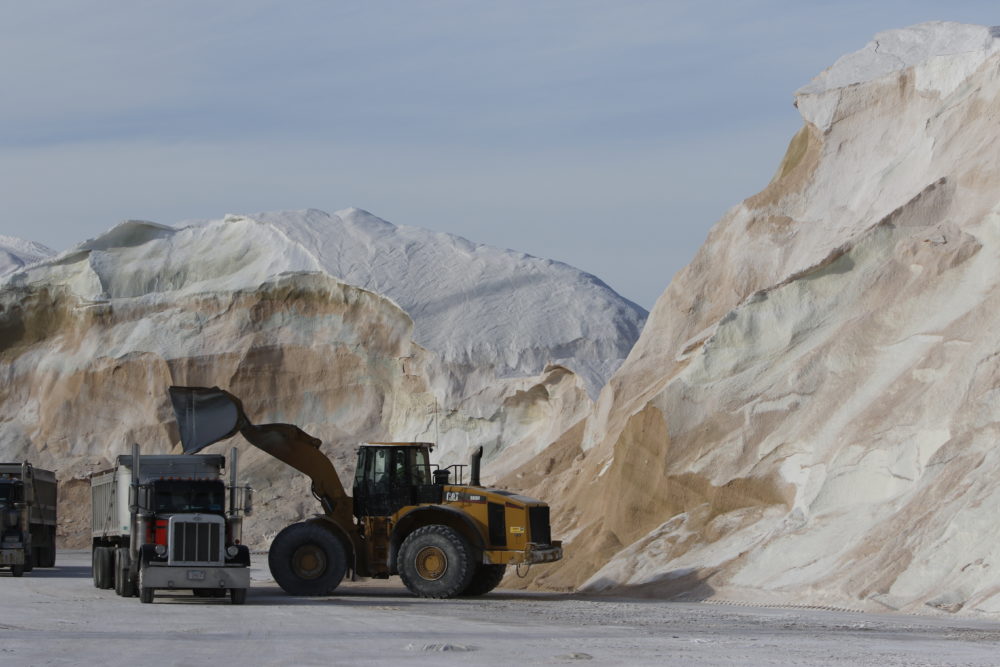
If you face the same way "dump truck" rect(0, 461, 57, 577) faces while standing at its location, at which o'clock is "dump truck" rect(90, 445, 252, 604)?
"dump truck" rect(90, 445, 252, 604) is roughly at 10 o'clock from "dump truck" rect(0, 461, 57, 577).

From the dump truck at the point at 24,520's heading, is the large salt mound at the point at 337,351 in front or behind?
behind

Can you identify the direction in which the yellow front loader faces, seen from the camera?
facing away from the viewer and to the left of the viewer

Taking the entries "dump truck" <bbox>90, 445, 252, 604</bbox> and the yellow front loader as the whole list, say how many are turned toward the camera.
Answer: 1

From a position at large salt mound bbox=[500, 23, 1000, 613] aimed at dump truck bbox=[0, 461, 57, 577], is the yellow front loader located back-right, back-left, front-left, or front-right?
front-left

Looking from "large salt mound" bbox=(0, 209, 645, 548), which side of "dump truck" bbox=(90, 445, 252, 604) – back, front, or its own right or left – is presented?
back

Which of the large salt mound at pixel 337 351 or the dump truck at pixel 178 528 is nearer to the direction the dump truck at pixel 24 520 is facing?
the dump truck

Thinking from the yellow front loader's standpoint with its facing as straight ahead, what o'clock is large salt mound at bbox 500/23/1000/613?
The large salt mound is roughly at 4 o'clock from the yellow front loader.

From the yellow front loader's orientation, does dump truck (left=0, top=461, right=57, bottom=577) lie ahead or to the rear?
ahead

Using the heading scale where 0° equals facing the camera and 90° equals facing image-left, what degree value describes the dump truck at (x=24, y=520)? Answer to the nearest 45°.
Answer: approximately 45°

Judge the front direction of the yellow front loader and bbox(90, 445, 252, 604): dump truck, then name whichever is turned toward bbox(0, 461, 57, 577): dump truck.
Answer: the yellow front loader

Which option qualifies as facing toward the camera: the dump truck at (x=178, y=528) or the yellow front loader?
the dump truck

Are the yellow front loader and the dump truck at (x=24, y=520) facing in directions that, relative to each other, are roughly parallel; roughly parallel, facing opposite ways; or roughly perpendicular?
roughly perpendicular

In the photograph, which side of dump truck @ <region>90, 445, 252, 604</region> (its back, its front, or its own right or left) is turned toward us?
front

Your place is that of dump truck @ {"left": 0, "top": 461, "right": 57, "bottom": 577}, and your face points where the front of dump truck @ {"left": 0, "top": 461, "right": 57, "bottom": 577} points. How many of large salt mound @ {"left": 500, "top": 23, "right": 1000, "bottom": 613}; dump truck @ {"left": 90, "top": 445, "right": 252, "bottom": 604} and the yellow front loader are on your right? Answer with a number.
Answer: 0

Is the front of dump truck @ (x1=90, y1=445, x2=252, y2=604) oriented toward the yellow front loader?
no
